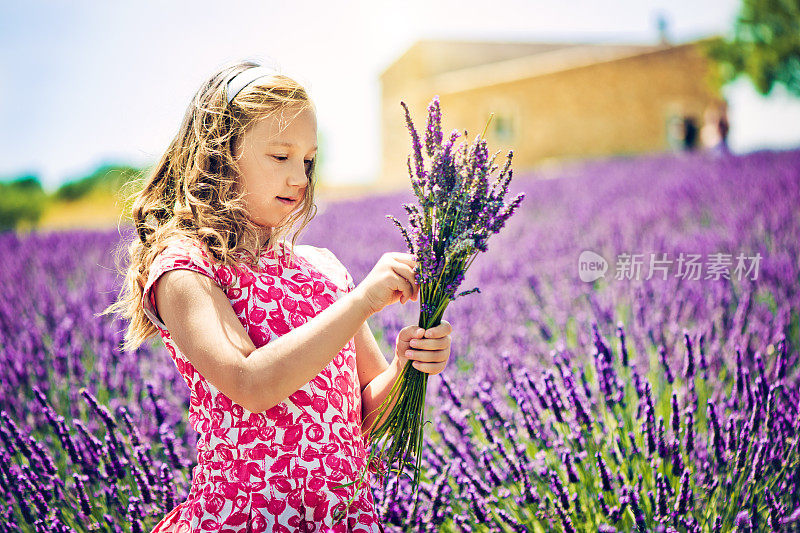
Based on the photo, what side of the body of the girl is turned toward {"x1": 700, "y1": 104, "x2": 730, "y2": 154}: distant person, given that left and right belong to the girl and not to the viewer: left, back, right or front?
left

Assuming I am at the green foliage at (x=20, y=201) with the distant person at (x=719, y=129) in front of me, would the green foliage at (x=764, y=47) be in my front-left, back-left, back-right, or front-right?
front-left

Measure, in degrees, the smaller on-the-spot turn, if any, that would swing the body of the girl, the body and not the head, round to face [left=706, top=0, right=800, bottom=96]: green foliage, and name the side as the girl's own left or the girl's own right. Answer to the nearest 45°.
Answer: approximately 90° to the girl's own left

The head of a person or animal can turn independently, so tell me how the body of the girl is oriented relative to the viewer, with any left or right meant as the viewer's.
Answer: facing the viewer and to the right of the viewer

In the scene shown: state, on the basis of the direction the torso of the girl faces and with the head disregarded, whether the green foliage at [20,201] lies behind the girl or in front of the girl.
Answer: behind

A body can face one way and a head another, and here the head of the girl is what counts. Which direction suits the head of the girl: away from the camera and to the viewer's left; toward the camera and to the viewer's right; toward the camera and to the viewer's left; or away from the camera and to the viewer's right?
toward the camera and to the viewer's right
